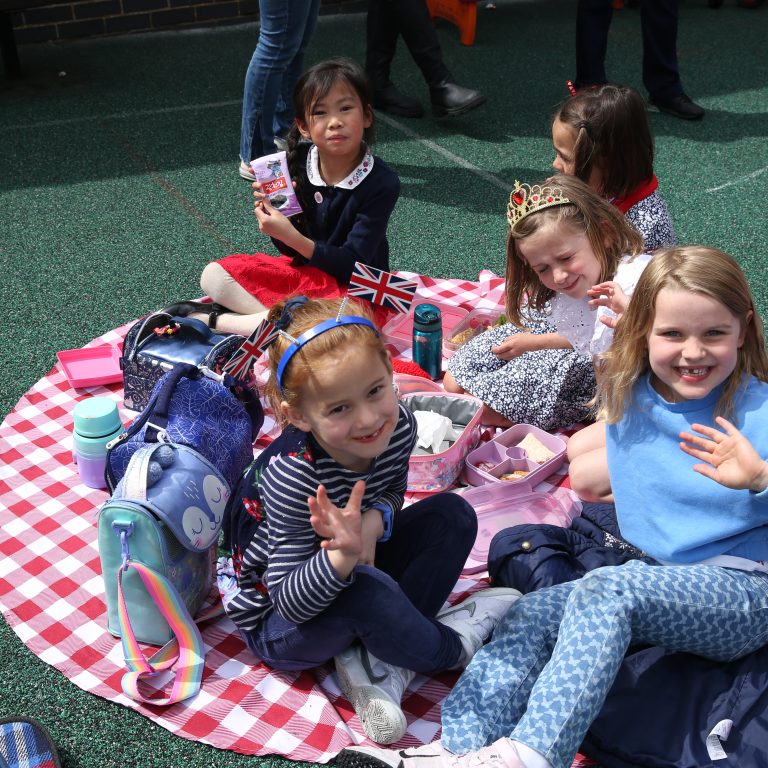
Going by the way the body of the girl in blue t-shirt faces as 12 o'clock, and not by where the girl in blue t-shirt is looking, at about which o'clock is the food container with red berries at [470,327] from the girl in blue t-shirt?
The food container with red berries is roughly at 4 o'clock from the girl in blue t-shirt.

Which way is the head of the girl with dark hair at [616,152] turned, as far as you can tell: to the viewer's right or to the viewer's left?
to the viewer's left

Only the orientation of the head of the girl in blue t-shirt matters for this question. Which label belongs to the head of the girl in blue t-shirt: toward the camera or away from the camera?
toward the camera

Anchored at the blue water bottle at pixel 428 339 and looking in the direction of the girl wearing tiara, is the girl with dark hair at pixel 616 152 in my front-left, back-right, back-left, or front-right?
front-left

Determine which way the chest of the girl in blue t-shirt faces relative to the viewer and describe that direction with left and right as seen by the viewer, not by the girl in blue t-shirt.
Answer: facing the viewer and to the left of the viewer

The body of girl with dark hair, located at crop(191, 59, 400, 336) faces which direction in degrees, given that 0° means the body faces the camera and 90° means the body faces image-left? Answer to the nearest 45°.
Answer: approximately 45°

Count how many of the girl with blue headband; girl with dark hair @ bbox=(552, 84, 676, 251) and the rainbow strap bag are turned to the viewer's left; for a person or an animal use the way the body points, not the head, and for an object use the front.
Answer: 1

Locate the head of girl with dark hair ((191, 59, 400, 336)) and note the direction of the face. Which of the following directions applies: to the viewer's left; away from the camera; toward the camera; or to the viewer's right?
toward the camera

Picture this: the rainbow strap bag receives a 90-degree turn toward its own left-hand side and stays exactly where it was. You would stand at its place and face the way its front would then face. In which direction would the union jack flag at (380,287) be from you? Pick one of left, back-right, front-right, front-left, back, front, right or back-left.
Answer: front

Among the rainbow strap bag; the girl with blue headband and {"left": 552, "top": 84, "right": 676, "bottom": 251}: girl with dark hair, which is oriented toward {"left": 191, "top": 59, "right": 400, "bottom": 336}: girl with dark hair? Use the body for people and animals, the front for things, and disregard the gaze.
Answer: {"left": 552, "top": 84, "right": 676, "bottom": 251}: girl with dark hair

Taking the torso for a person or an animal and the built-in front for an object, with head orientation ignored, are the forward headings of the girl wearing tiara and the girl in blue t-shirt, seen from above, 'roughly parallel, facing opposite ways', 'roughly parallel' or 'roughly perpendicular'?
roughly parallel
